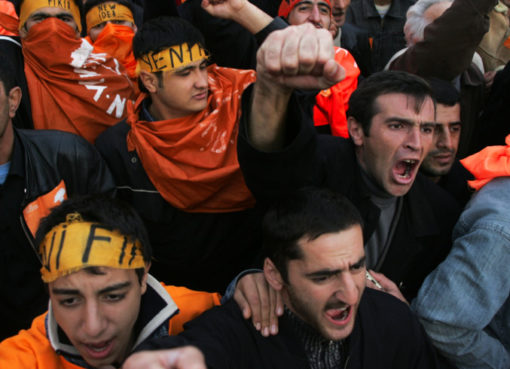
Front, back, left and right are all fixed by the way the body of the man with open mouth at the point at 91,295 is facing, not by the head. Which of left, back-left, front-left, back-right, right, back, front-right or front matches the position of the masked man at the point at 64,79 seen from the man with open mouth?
back

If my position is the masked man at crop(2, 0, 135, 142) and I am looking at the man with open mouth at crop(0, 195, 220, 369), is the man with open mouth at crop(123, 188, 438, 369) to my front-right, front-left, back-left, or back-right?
front-left

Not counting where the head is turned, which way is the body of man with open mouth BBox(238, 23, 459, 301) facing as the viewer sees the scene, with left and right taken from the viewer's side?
facing the viewer and to the right of the viewer

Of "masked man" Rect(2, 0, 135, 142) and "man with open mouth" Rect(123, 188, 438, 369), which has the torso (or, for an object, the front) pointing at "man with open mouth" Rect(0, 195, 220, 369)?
the masked man

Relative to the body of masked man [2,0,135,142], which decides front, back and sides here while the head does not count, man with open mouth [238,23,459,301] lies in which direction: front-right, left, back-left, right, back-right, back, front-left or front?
front-left

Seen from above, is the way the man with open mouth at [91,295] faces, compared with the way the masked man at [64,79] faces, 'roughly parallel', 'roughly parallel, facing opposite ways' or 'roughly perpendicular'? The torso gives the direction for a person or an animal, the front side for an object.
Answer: roughly parallel

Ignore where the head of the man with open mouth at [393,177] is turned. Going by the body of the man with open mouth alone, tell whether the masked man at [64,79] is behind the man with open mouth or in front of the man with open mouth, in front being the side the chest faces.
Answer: behind

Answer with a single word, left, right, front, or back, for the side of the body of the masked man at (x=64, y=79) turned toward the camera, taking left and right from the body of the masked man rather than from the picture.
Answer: front

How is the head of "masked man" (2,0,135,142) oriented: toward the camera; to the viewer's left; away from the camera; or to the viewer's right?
toward the camera

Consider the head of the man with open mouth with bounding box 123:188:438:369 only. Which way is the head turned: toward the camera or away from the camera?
toward the camera

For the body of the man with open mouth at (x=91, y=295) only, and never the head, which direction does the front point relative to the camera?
toward the camera

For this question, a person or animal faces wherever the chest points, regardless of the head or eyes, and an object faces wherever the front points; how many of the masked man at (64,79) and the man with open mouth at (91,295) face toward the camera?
2

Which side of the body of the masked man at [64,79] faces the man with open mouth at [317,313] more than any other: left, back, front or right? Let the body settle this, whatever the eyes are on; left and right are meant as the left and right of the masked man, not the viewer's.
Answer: front
